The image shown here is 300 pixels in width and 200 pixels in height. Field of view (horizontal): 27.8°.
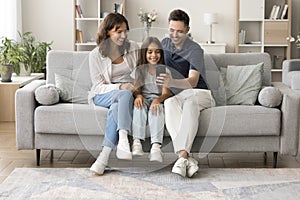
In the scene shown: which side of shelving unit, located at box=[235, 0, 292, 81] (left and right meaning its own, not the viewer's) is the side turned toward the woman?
front

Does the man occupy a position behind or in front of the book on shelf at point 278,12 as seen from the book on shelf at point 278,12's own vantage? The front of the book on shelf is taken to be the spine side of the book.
in front

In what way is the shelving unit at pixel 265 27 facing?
toward the camera

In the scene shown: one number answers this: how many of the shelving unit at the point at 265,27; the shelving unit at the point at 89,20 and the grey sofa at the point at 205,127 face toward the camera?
3

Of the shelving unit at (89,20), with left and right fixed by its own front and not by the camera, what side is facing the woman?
front

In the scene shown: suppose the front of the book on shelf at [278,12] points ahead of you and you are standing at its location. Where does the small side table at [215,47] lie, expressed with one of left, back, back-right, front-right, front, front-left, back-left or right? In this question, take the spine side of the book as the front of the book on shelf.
right

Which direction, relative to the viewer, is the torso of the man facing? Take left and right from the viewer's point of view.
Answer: facing the viewer and to the left of the viewer

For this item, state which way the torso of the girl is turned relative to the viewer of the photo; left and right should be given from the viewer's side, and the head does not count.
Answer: facing the viewer

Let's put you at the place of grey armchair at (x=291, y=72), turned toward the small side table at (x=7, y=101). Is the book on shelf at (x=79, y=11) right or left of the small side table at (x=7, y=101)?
right

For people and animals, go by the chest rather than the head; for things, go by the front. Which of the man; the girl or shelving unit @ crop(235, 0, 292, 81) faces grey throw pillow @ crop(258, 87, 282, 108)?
the shelving unit

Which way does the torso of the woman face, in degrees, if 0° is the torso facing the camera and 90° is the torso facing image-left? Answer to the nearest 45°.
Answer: approximately 315°

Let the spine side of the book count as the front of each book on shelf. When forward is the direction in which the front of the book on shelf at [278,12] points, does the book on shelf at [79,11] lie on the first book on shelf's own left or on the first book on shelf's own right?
on the first book on shelf's own right
